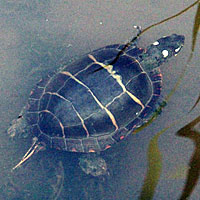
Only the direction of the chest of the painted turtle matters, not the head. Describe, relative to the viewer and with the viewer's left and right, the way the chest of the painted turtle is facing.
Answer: facing away from the viewer and to the right of the viewer
